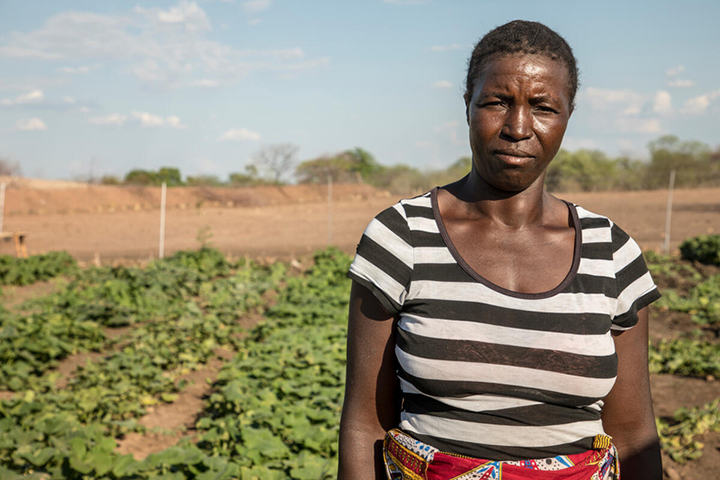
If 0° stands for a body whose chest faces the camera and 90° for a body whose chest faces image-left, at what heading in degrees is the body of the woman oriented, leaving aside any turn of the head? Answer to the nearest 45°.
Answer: approximately 0°

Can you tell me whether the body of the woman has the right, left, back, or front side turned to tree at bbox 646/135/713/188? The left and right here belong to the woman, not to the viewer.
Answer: back

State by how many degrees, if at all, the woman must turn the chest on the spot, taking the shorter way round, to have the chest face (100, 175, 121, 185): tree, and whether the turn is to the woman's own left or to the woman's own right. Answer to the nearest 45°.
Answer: approximately 135° to the woman's own right

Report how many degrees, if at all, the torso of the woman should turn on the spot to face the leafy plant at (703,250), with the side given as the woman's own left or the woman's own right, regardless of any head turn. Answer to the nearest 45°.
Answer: approximately 180°

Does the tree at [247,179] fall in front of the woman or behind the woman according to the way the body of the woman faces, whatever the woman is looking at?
behind

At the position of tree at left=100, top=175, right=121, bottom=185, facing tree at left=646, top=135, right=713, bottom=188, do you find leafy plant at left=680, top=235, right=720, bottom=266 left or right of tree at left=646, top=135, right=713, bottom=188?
right

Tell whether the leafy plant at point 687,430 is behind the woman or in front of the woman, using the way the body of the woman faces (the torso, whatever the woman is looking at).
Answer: behind
